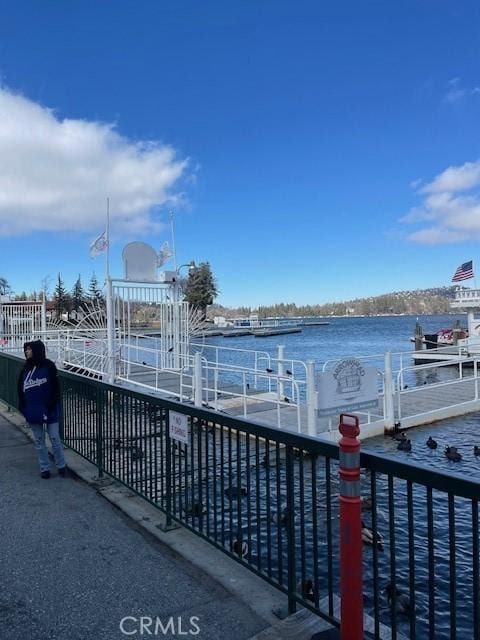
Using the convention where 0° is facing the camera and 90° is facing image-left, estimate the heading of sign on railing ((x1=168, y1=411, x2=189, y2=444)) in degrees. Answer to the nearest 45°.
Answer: approximately 45°

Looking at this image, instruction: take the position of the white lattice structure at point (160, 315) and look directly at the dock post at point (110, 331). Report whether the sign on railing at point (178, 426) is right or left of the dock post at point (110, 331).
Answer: left

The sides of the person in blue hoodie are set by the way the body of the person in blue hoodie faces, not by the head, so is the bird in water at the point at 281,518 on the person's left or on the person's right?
on the person's left

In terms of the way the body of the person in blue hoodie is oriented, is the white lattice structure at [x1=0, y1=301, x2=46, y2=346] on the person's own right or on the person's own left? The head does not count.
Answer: on the person's own right

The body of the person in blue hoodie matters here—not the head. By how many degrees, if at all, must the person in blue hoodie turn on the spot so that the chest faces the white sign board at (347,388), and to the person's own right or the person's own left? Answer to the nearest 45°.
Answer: approximately 135° to the person's own left

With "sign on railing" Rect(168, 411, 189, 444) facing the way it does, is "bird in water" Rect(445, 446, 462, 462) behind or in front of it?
behind

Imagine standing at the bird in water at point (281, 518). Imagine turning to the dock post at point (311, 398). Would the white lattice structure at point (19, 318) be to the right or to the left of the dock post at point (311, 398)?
left

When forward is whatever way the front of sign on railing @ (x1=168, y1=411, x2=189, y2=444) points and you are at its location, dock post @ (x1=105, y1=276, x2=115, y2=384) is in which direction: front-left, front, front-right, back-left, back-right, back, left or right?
back-right

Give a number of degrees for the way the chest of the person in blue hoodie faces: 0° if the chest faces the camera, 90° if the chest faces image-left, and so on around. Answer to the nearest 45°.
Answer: approximately 45°

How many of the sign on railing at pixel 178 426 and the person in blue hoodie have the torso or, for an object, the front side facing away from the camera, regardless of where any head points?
0

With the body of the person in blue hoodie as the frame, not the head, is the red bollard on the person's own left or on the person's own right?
on the person's own left

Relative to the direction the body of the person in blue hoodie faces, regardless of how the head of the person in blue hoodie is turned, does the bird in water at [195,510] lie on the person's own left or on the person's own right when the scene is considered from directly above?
on the person's own left

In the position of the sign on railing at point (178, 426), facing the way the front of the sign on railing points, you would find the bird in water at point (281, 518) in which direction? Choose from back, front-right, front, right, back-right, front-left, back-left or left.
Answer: left

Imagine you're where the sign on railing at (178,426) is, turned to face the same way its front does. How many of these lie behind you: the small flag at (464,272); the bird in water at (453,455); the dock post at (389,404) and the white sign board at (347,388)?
4
